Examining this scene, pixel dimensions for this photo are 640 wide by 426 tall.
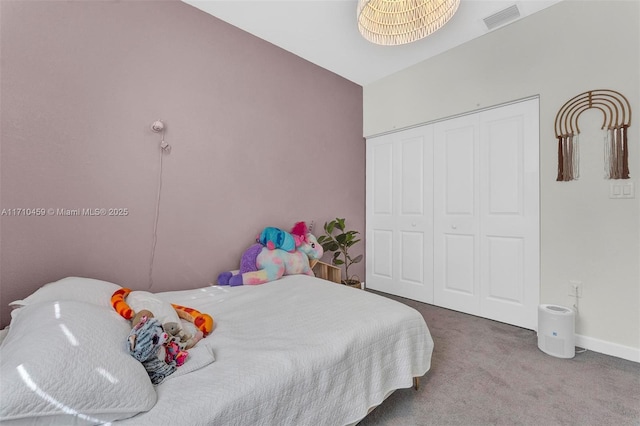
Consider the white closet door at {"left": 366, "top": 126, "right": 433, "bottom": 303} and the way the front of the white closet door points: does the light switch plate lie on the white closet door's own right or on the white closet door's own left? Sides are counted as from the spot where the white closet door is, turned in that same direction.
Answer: on the white closet door's own left

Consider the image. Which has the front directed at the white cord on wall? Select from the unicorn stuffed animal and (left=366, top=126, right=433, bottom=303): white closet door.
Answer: the white closet door

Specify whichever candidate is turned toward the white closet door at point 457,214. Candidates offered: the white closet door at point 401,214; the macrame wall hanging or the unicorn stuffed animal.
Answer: the unicorn stuffed animal

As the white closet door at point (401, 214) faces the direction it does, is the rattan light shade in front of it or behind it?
in front

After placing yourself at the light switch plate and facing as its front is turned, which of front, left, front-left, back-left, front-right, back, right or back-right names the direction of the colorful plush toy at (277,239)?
front-right

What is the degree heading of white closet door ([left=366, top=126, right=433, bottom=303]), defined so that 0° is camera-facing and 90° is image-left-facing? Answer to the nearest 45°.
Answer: approximately 45°

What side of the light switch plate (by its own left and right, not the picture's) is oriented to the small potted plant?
right

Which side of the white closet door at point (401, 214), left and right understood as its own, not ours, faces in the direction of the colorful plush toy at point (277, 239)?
front

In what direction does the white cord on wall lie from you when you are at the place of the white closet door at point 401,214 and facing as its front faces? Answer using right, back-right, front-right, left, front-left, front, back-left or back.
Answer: front

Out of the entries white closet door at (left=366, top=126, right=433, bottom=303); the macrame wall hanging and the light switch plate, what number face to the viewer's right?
0

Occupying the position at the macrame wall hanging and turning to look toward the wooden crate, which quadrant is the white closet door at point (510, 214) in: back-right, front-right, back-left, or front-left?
front-right

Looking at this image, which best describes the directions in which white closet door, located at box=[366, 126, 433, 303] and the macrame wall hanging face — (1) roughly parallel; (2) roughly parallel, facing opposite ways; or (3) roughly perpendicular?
roughly parallel

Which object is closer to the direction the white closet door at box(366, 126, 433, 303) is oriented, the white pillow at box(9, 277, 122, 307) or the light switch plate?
the white pillow
